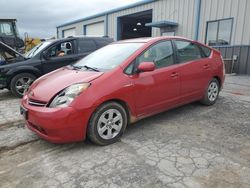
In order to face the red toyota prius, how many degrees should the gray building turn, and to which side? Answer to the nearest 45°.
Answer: approximately 45° to its left

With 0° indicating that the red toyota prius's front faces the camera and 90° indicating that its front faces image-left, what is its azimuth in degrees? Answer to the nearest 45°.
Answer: approximately 45°

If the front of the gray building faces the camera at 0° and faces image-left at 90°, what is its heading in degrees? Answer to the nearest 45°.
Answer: approximately 45°

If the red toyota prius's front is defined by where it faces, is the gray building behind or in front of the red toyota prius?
behind
